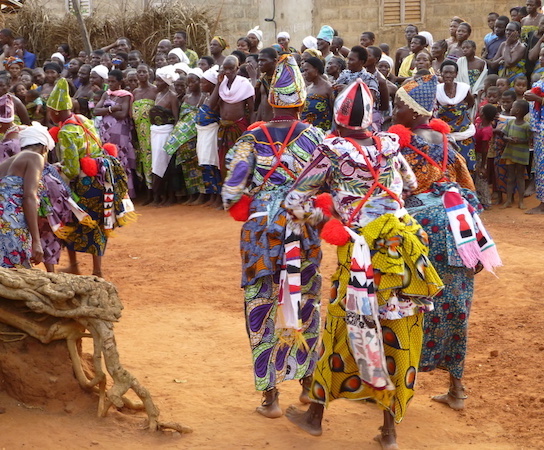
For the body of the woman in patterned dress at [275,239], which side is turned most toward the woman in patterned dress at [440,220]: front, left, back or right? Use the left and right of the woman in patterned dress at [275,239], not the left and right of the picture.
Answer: right

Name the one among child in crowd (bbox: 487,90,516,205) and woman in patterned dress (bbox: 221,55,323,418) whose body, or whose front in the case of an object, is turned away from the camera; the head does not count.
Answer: the woman in patterned dress

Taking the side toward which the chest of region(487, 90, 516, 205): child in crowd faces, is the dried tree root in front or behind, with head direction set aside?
in front

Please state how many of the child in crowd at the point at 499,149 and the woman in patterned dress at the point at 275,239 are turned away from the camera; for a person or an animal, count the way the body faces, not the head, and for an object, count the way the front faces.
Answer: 1

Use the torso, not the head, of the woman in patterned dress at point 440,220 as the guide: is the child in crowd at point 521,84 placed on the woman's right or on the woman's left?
on the woman's right

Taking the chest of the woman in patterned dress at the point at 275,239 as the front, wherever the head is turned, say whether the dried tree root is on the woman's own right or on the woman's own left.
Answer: on the woman's own left

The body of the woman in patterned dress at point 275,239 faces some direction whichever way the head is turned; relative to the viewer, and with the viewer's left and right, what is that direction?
facing away from the viewer

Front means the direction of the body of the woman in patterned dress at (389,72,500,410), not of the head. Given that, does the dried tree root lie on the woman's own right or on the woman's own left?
on the woman's own left

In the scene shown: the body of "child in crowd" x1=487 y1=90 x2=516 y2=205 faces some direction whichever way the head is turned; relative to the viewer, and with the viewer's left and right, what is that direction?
facing the viewer and to the left of the viewer

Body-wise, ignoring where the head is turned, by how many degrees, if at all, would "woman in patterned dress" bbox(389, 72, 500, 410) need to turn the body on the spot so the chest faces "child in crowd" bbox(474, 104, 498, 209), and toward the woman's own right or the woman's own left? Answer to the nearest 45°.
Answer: approximately 45° to the woman's own right

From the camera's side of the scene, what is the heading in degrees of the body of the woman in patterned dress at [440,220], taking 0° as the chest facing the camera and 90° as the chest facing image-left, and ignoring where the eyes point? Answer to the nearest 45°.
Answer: approximately 135°

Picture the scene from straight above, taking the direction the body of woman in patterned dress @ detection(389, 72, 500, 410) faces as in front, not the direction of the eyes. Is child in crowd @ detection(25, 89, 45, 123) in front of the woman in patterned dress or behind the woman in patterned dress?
in front

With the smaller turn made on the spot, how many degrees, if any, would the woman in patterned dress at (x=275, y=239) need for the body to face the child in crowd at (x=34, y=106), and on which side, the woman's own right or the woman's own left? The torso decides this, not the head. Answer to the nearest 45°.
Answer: approximately 45° to the woman's own left

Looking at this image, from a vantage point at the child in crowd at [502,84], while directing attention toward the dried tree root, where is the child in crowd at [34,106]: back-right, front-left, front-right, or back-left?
front-right
